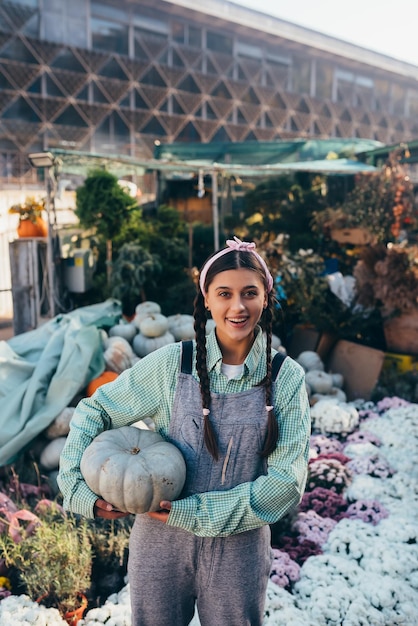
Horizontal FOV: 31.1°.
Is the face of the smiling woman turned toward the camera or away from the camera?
toward the camera

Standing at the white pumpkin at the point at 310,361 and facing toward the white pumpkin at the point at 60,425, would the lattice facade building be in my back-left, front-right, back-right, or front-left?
back-right

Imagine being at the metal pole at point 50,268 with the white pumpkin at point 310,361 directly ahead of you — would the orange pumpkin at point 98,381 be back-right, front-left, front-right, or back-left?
front-right

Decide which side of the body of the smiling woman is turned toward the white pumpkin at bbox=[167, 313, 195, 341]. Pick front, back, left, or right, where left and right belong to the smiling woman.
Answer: back

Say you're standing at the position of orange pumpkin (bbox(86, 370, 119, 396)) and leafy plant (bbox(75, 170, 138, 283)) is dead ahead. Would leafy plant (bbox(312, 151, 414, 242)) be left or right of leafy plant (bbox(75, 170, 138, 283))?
right

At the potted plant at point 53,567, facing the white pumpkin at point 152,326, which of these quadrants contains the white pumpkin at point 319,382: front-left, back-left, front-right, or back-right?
front-right

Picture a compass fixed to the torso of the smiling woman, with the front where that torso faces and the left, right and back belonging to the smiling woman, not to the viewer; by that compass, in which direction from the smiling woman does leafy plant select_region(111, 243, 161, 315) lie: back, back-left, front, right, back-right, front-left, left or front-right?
back

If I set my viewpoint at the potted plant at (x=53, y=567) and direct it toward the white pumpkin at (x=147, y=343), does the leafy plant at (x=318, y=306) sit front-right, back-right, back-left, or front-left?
front-right

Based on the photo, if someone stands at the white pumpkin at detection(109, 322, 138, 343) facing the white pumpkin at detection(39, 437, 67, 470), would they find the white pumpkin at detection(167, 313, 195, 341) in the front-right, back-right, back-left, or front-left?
back-left

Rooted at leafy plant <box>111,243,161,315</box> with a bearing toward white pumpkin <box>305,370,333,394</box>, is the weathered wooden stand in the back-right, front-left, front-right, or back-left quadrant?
back-right

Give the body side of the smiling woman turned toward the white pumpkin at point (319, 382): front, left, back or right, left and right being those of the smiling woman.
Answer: back

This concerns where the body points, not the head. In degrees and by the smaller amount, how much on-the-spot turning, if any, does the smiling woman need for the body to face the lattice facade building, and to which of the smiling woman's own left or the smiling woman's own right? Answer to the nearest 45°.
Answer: approximately 180°

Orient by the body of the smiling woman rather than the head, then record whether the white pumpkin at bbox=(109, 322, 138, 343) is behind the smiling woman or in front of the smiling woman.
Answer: behind

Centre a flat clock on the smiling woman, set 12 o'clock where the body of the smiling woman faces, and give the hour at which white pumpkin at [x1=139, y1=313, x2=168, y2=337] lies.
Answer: The white pumpkin is roughly at 6 o'clock from the smiling woman.

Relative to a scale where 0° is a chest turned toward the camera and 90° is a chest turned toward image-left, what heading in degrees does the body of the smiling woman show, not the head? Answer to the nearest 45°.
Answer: approximately 0°

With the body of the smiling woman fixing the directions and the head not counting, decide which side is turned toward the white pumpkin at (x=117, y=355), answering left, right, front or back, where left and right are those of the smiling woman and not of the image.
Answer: back
